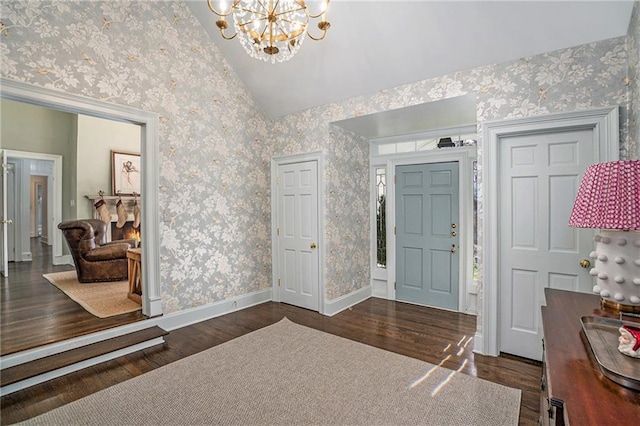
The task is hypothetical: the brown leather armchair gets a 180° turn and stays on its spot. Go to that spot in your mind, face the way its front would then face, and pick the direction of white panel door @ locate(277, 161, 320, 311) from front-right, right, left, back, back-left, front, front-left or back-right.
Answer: back-left

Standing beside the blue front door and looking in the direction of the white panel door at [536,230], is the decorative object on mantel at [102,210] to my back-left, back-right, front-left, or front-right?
back-right

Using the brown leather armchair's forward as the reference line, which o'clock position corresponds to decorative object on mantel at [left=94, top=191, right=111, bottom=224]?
The decorative object on mantel is roughly at 9 o'clock from the brown leather armchair.

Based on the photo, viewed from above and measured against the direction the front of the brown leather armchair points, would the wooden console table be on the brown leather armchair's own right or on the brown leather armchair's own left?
on the brown leather armchair's own right

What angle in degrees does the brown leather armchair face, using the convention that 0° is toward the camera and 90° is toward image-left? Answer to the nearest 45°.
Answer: approximately 270°

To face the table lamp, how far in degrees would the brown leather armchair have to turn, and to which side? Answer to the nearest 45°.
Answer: approximately 90° to its right

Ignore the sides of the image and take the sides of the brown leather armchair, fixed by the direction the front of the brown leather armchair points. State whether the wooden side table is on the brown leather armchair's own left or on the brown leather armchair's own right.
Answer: on the brown leather armchair's own right

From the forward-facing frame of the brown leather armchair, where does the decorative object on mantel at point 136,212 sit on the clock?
The decorative object on mantel is roughly at 10 o'clock from the brown leather armchair.

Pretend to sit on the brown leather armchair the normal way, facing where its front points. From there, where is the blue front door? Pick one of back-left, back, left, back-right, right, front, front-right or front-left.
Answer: front-right
